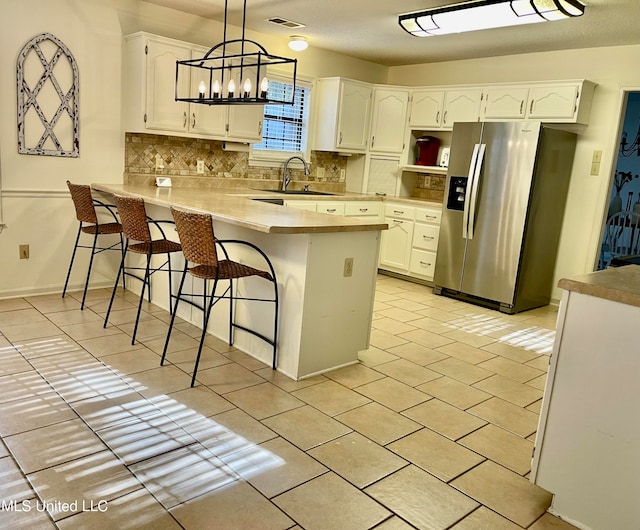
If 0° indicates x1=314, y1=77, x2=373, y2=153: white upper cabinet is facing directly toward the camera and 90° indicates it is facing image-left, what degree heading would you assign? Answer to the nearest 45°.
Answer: approximately 315°

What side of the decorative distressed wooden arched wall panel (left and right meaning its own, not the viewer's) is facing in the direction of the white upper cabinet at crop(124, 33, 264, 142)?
left

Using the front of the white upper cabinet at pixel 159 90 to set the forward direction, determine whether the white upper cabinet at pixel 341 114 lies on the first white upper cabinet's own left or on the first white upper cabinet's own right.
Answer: on the first white upper cabinet's own left

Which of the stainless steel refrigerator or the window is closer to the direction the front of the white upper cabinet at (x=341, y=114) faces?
the stainless steel refrigerator

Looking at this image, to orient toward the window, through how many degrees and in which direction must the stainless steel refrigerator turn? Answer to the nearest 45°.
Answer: approximately 45° to its right

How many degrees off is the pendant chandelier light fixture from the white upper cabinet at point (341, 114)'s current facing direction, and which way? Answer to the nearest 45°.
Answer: approximately 90° to its right

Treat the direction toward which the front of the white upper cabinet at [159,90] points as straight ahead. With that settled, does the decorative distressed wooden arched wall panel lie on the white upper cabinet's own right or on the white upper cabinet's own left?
on the white upper cabinet's own right

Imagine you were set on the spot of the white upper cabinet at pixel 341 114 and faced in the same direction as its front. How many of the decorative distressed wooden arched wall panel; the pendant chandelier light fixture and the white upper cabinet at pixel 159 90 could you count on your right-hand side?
3

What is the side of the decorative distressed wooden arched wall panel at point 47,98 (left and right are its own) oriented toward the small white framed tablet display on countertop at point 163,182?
left
